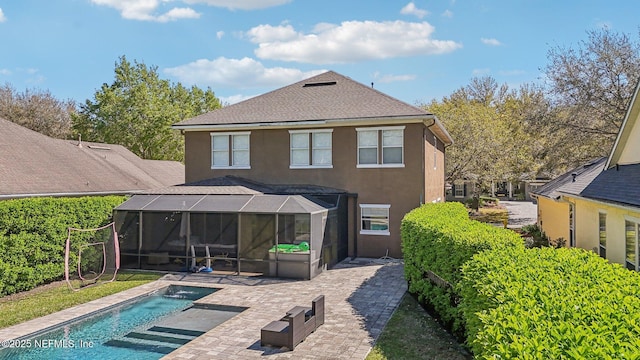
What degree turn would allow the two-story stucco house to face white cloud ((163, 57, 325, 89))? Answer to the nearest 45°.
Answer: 0° — it already faces it

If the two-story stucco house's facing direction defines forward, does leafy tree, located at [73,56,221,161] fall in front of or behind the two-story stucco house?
in front

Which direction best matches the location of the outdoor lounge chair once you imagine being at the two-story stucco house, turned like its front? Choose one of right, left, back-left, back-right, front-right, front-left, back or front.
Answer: back

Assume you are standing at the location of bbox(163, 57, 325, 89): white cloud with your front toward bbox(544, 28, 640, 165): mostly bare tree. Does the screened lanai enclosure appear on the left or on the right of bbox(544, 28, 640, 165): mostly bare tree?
right

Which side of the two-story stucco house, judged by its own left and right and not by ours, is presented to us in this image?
back

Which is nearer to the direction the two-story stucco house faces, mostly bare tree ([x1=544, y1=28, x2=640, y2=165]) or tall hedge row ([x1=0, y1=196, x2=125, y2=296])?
the mostly bare tree

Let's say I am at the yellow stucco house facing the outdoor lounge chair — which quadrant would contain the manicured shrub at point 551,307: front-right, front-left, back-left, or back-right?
front-left

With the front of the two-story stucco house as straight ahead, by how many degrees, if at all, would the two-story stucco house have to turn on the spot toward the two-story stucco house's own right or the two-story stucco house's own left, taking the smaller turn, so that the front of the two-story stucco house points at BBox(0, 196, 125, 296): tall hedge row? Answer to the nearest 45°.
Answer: approximately 135° to the two-story stucco house's own left
